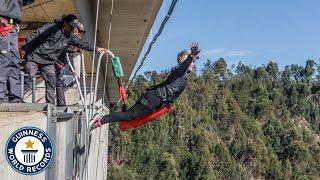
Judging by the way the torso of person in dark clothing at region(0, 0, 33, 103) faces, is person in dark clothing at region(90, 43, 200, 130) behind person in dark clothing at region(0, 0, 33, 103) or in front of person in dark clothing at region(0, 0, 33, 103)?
in front

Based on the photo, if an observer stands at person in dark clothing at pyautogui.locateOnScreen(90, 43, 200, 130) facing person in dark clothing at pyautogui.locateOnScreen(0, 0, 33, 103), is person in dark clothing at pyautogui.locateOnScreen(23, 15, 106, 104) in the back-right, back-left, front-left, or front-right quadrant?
front-right

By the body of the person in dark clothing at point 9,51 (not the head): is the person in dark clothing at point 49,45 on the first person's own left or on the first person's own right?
on the first person's own left

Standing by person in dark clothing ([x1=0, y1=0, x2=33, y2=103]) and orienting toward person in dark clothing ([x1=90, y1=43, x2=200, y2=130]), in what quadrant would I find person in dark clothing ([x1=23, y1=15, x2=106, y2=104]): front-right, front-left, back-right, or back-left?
front-left
